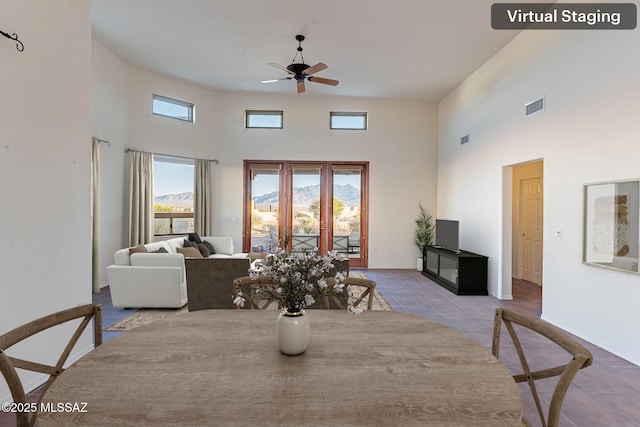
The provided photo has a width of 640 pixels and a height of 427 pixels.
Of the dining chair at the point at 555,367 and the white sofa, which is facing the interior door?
the white sofa

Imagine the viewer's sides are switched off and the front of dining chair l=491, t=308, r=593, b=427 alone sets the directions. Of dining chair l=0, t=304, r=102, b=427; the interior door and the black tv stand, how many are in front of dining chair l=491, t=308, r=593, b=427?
1

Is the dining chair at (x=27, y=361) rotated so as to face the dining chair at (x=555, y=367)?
yes

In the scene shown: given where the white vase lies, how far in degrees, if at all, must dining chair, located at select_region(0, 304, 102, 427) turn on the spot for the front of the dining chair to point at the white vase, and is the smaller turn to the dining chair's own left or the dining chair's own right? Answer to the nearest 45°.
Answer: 0° — it already faces it

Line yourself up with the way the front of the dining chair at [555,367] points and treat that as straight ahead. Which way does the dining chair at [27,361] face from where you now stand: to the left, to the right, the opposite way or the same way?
the opposite way

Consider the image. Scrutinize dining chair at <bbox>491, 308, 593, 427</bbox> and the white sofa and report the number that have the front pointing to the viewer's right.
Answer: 1

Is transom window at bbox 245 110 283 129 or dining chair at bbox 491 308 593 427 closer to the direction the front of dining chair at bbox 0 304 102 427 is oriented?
the dining chair

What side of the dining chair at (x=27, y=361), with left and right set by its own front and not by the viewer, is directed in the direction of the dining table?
front

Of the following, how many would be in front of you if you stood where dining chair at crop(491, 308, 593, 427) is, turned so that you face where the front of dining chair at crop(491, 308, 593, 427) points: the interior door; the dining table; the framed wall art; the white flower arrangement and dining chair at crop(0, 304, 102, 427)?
3

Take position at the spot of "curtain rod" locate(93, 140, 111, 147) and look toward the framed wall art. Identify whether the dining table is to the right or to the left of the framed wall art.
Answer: right

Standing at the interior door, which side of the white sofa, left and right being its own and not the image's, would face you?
front

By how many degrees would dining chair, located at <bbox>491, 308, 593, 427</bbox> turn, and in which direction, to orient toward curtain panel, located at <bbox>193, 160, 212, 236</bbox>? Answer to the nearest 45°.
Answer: approximately 90° to its right

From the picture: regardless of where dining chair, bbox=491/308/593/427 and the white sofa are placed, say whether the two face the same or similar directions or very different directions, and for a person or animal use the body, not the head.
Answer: very different directions

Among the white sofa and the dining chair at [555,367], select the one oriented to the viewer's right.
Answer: the white sofa

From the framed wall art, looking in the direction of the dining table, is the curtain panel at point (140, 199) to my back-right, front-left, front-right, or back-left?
front-right

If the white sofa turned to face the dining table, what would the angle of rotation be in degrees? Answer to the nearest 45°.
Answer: approximately 90° to its right

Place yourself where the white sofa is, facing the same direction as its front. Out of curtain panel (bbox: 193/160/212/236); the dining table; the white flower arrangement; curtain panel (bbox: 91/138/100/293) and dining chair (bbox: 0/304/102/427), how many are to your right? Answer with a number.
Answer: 3

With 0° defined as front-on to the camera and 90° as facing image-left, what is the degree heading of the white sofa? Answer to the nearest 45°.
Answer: approximately 270°

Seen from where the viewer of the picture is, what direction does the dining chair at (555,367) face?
facing the viewer and to the left of the viewer
